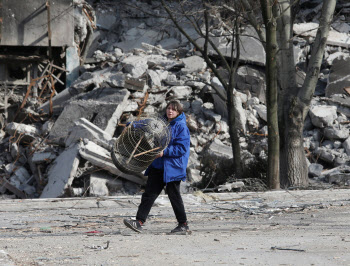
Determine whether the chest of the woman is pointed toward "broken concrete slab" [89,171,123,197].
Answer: no

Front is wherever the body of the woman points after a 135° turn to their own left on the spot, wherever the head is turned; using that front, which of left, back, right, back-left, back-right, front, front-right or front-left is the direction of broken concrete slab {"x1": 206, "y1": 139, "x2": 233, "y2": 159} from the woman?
back-left

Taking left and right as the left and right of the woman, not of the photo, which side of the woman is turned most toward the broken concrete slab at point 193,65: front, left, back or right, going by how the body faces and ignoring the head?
right

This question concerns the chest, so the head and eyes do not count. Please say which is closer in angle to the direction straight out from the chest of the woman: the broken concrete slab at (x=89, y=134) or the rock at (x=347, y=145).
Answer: the broken concrete slab

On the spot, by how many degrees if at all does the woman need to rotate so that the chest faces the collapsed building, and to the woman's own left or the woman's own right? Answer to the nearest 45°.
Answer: approximately 90° to the woman's own right

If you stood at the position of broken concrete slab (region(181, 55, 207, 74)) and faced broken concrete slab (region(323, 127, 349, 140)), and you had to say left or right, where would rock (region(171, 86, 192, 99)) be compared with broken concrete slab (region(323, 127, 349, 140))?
right

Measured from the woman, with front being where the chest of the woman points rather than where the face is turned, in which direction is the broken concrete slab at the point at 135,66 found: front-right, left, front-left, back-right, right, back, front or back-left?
right

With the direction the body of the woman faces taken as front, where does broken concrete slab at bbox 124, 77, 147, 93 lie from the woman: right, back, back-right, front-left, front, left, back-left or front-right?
right

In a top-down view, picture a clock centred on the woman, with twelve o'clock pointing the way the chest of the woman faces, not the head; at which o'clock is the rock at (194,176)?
The rock is roughly at 3 o'clock from the woman.

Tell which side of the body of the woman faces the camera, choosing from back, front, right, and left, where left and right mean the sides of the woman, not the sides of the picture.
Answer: left

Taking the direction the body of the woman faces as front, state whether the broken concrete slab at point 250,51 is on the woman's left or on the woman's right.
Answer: on the woman's right

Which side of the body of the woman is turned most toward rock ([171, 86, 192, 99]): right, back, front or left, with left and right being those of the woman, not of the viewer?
right

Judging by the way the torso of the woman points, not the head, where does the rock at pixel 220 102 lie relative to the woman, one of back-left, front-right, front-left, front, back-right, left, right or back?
right

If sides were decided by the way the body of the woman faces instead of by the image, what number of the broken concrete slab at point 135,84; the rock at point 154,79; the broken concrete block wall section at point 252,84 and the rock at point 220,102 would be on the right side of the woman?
4

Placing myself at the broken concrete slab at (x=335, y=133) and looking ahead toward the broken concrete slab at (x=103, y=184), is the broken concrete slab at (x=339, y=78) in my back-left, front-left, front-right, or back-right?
back-right

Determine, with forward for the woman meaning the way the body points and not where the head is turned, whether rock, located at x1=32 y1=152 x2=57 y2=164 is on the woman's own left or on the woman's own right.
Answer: on the woman's own right

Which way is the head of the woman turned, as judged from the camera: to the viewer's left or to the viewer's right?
to the viewer's left
